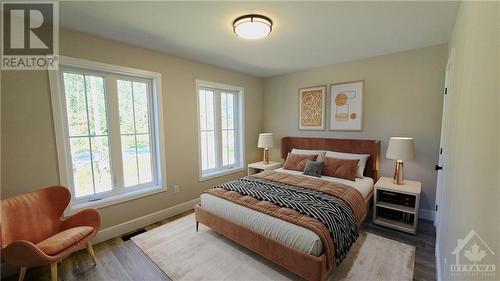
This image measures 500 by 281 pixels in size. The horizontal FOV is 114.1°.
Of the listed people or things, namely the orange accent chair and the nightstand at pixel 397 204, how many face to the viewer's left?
0

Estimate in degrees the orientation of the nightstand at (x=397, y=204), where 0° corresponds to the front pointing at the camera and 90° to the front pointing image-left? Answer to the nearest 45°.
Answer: approximately 0°

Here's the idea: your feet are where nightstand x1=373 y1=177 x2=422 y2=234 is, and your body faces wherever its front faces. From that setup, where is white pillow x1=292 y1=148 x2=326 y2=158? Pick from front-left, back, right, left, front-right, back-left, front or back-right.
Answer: right

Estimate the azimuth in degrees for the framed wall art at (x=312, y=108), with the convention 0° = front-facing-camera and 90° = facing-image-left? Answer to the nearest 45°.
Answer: approximately 45°

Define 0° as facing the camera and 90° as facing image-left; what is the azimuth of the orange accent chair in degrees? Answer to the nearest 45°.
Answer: approximately 315°

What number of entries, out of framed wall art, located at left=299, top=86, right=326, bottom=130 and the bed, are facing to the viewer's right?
0

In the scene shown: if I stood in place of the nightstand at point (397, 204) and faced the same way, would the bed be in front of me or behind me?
in front

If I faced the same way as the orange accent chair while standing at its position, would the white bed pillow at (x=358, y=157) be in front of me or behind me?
in front
